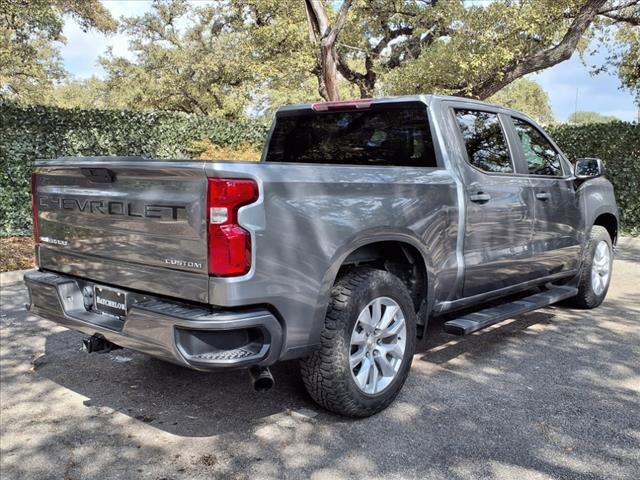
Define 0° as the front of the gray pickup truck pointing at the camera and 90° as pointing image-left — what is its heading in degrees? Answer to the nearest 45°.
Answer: approximately 225°

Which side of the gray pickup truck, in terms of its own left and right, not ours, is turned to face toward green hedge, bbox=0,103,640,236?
left

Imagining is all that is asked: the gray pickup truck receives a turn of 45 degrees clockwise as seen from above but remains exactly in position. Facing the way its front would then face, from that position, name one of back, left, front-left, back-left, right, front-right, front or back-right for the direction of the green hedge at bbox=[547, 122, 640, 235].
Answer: front-left
